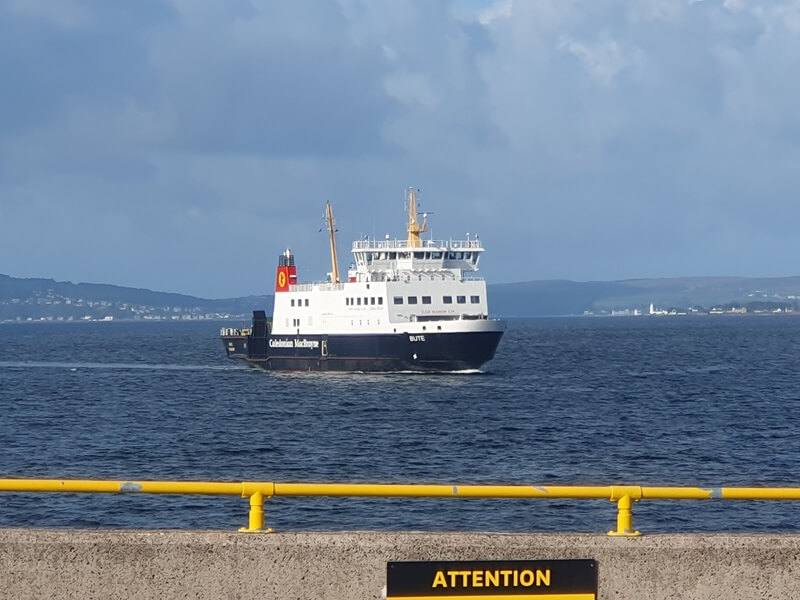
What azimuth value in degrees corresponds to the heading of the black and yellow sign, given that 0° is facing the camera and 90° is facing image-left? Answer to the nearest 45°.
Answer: approximately 0°
